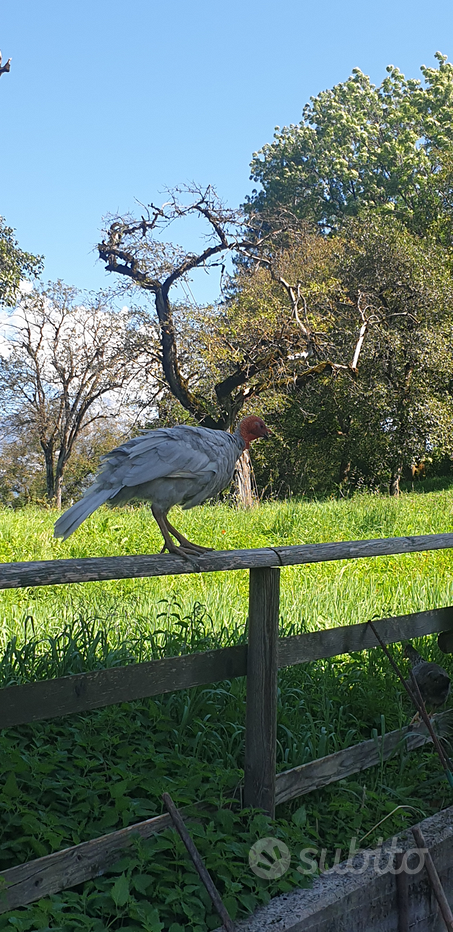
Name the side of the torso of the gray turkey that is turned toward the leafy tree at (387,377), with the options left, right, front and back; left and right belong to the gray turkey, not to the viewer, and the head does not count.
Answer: left

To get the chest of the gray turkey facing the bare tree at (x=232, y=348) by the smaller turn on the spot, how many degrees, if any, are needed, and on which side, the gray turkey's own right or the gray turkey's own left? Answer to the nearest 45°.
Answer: approximately 90° to the gray turkey's own left

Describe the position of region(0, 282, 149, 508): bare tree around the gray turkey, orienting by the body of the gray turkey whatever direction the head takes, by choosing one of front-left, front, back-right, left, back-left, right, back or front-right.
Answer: left

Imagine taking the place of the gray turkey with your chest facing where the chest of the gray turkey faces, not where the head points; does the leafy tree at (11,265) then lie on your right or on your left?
on your left

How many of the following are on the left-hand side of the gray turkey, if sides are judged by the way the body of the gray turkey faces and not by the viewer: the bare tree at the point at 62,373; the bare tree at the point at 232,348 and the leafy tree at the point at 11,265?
3

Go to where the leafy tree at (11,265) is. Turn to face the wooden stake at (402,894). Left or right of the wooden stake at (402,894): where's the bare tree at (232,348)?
left

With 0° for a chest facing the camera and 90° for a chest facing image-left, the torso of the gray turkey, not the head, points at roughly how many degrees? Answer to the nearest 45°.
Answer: approximately 270°
